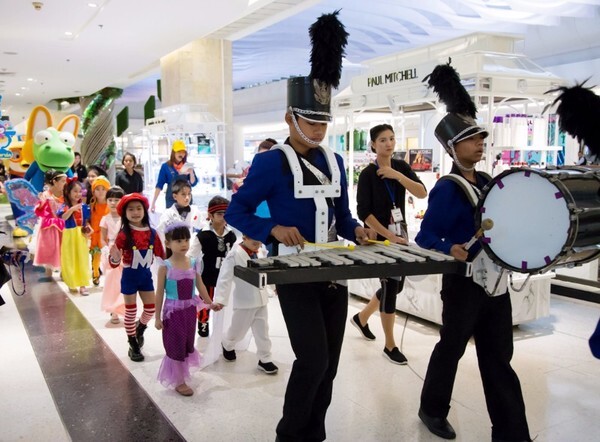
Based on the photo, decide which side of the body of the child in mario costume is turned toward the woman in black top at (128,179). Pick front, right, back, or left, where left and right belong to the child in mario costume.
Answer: back

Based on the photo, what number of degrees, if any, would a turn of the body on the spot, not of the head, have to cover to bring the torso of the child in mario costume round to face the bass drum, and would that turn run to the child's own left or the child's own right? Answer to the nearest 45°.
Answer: approximately 45° to the child's own left

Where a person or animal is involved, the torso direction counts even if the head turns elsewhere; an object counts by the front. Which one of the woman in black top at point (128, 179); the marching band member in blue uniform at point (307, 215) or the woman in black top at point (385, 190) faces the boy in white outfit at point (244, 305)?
the woman in black top at point (128, 179)

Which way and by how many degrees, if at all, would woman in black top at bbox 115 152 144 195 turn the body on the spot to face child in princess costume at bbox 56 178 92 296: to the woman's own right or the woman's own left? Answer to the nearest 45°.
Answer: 0° — they already face them

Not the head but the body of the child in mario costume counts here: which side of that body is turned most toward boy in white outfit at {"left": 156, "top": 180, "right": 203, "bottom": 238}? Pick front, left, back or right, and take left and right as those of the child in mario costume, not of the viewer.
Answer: back

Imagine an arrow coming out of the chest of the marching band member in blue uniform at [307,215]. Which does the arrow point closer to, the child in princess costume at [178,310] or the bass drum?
the bass drum

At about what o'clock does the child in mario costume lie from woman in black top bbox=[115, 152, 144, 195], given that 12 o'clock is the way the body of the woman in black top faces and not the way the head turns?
The child in mario costume is roughly at 12 o'clock from the woman in black top.

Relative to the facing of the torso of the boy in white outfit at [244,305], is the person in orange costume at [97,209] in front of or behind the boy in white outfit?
behind

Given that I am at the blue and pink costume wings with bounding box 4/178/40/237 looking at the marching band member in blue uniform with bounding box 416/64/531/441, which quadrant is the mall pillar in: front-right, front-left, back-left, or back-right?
back-left

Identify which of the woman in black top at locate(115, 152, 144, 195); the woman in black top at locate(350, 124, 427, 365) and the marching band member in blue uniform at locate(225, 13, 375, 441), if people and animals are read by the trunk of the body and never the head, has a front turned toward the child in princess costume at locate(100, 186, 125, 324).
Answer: the woman in black top at locate(115, 152, 144, 195)

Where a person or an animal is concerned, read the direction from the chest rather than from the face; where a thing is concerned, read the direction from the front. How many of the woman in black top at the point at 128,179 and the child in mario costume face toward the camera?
2
